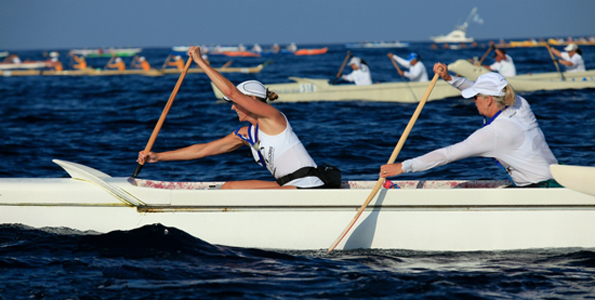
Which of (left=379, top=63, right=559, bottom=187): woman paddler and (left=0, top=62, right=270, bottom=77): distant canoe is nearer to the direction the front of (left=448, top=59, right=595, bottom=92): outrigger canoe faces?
the distant canoe

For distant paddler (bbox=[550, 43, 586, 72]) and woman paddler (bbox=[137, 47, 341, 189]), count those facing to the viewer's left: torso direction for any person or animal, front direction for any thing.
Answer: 2

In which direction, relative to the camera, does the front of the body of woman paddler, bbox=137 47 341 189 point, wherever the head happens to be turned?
to the viewer's left

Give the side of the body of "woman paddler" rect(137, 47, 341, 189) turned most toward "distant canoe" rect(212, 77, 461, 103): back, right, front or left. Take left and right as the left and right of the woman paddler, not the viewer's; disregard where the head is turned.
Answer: right

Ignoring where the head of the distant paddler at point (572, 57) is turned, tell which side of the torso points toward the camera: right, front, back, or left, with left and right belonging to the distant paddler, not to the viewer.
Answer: left

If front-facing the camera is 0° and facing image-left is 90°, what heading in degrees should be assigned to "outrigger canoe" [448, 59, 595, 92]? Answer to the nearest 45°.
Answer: approximately 90°

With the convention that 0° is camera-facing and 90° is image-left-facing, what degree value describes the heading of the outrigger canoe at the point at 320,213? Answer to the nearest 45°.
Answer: approximately 90°

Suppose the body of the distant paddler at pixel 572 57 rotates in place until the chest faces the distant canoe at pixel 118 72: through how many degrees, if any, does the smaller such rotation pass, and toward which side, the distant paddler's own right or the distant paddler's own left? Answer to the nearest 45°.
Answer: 0° — they already face it

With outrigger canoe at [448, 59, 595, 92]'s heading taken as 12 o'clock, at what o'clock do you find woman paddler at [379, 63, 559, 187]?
The woman paddler is roughly at 9 o'clock from the outrigger canoe.

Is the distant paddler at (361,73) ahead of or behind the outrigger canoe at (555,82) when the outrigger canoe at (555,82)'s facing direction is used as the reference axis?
ahead

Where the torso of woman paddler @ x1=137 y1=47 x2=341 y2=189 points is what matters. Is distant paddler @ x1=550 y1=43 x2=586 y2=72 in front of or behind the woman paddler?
behind
